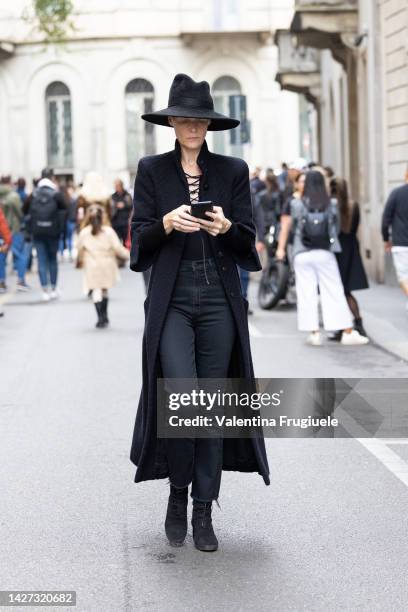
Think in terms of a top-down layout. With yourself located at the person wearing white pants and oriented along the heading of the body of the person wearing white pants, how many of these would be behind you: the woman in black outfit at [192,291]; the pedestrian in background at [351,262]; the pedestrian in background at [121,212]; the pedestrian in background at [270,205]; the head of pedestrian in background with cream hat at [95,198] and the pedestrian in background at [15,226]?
1

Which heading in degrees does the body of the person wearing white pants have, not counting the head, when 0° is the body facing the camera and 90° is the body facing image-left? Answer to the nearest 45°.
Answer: approximately 180°

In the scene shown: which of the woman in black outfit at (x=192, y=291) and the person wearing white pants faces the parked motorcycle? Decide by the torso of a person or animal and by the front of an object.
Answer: the person wearing white pants

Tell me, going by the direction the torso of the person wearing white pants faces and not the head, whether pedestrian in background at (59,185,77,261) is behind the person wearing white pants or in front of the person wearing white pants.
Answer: in front

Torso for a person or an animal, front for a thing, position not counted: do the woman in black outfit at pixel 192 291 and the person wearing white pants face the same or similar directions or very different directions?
very different directions

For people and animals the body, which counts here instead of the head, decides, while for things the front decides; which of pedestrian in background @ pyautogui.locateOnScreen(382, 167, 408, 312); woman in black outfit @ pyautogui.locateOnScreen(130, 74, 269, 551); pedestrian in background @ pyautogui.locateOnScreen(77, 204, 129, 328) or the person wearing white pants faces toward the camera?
the woman in black outfit

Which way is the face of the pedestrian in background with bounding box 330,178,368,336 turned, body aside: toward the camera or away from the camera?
away from the camera

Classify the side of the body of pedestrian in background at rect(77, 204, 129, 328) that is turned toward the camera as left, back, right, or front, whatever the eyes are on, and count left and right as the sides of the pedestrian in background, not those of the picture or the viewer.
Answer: back

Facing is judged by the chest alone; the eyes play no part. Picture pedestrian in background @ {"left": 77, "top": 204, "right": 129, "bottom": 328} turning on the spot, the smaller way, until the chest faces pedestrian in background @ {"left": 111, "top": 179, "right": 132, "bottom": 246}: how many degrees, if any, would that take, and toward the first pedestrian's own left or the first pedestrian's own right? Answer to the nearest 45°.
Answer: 0° — they already face them

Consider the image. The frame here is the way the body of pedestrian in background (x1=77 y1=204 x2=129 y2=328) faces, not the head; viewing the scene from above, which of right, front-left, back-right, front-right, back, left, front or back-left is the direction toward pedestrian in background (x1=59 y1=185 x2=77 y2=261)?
front

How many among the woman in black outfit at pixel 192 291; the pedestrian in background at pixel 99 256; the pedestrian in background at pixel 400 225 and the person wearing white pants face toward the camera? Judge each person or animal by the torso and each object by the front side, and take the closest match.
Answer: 1

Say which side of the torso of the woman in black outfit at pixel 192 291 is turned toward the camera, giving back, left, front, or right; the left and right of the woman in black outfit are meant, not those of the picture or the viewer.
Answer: front

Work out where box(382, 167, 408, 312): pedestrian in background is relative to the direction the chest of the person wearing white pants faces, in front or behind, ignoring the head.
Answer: in front

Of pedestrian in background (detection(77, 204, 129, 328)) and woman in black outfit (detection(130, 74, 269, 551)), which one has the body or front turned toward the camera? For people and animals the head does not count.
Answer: the woman in black outfit
